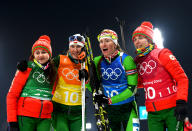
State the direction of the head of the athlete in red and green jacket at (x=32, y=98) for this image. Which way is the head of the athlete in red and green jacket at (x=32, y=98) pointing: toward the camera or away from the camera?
toward the camera

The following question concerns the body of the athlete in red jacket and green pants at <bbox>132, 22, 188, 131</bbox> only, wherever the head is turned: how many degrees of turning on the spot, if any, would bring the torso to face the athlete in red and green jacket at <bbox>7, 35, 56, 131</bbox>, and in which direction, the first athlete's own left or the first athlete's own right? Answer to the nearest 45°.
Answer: approximately 45° to the first athlete's own right

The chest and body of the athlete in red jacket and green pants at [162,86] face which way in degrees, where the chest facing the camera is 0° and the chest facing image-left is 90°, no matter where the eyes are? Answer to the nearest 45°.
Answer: approximately 45°

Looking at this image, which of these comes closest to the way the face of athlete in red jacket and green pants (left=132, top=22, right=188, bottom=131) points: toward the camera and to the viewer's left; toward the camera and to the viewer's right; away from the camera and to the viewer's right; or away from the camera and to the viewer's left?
toward the camera and to the viewer's left
